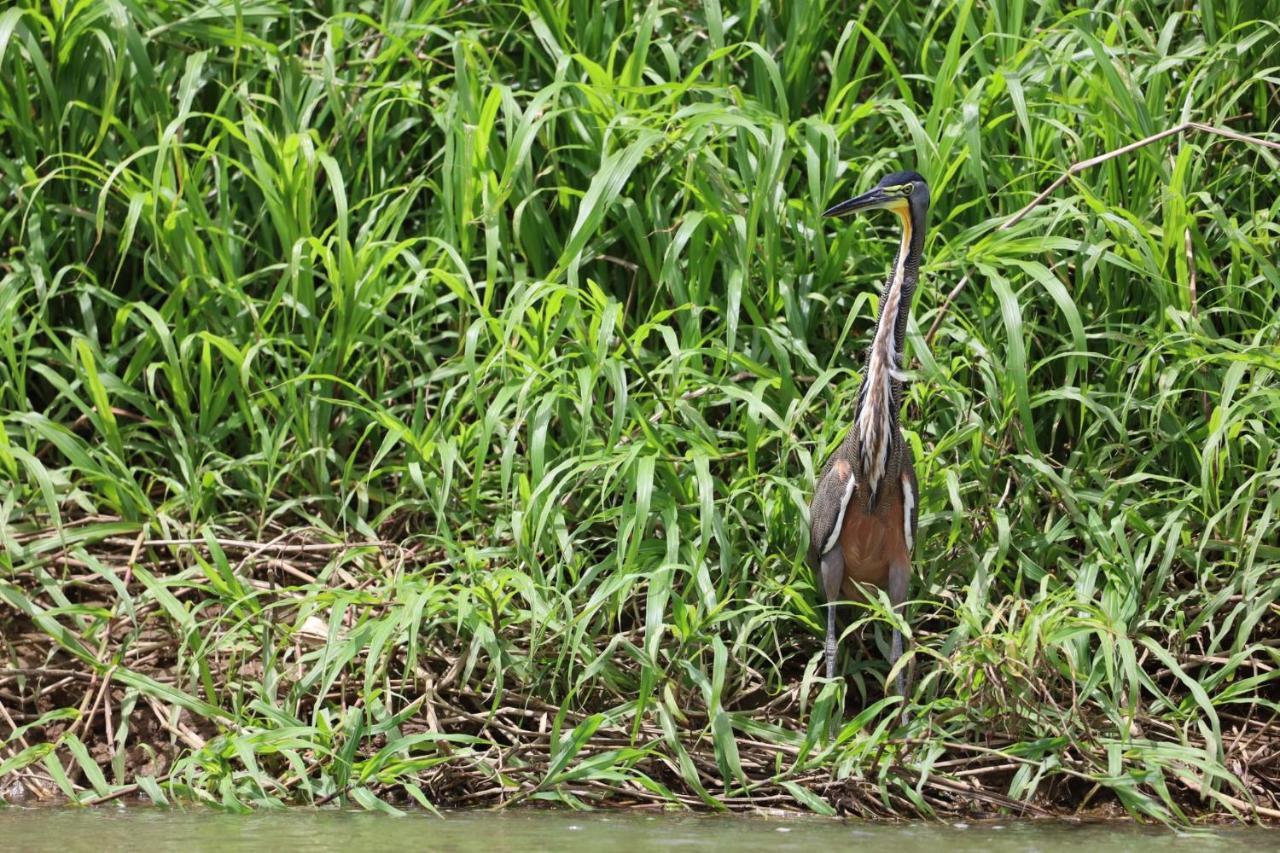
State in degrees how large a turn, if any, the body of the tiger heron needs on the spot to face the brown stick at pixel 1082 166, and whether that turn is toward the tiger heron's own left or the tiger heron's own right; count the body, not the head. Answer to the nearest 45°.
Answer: approximately 135° to the tiger heron's own left

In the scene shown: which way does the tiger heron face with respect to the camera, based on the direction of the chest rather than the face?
toward the camera
